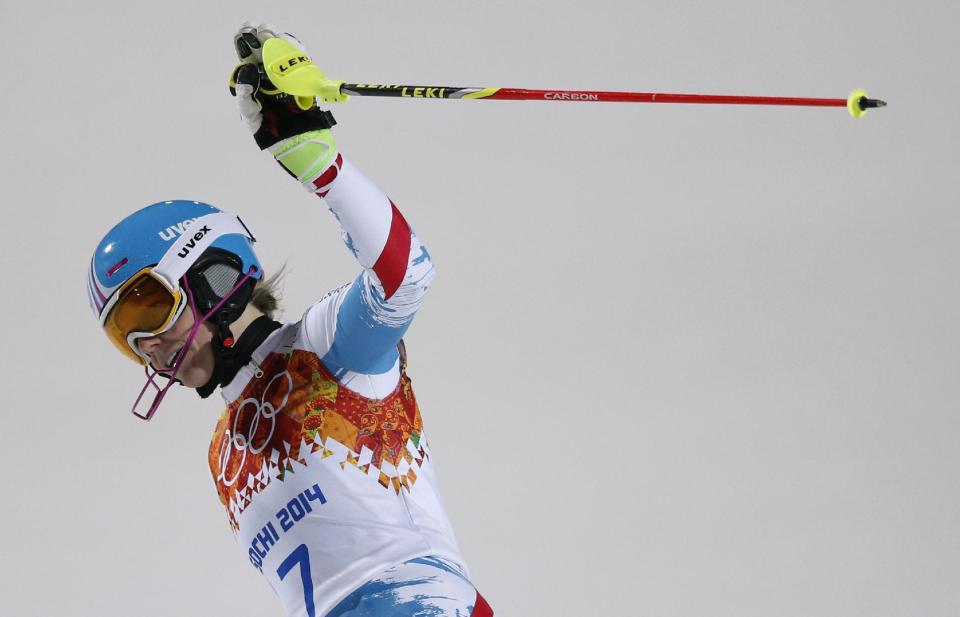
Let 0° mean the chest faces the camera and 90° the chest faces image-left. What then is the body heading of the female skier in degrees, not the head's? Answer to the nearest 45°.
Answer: approximately 45°

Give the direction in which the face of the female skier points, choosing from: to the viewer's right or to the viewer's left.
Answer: to the viewer's left
